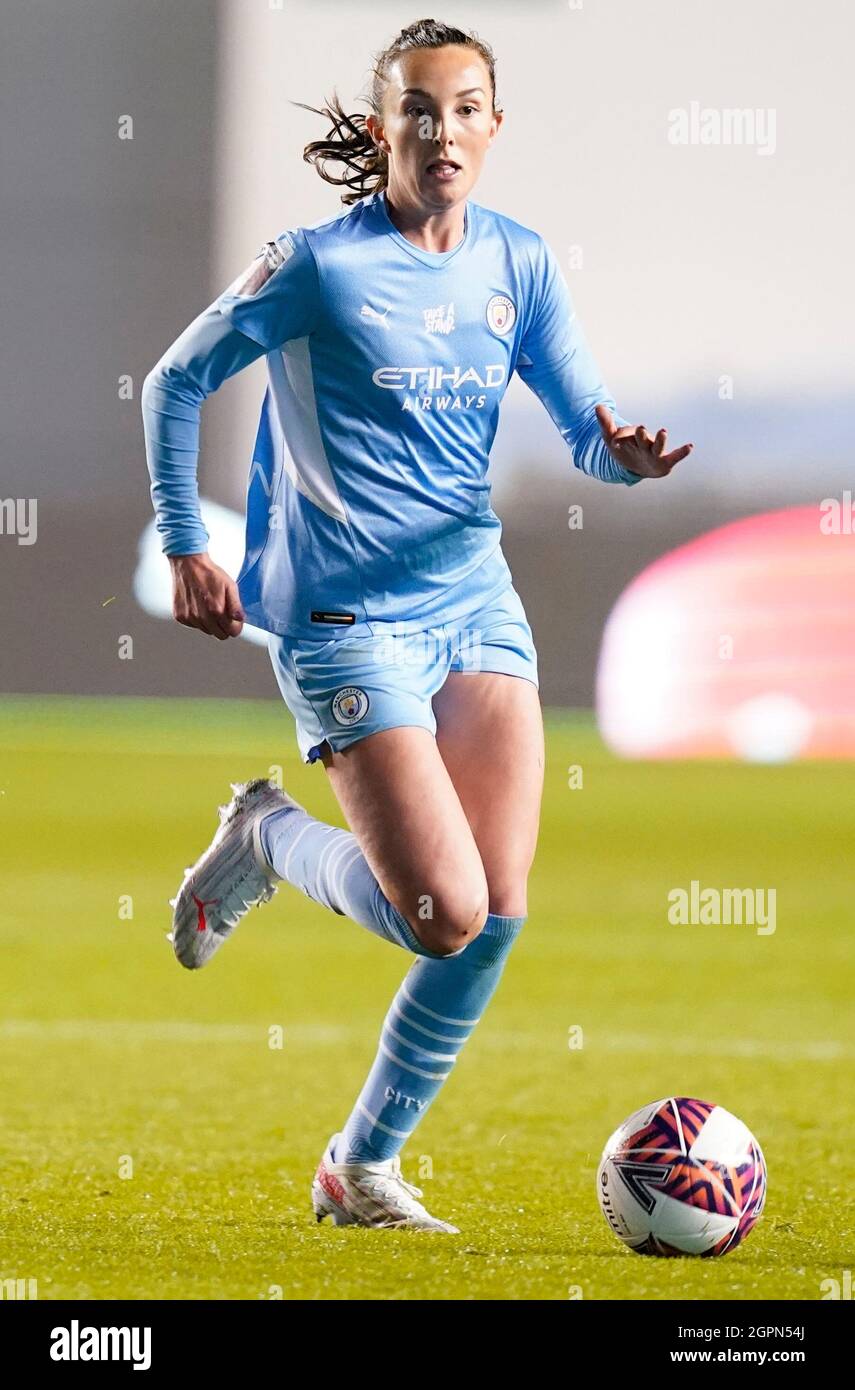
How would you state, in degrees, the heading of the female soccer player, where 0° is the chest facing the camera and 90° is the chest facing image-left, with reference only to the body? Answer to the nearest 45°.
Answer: approximately 315°
